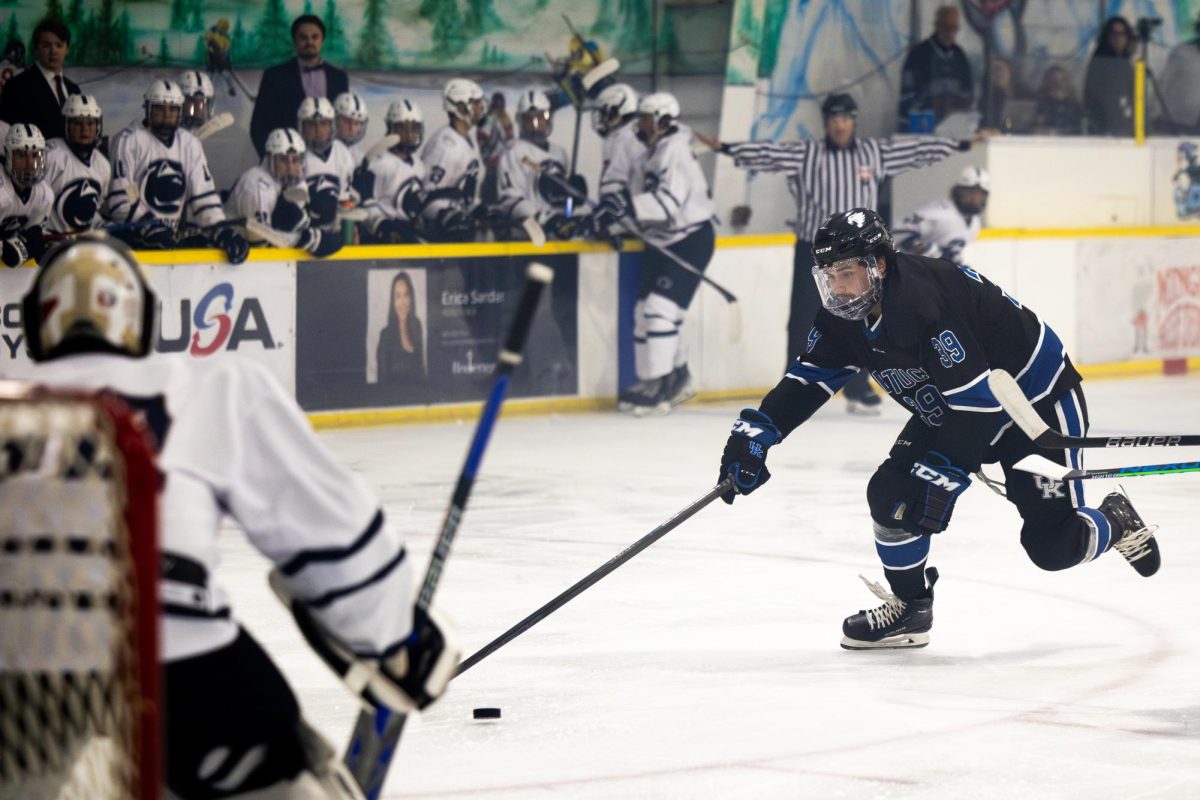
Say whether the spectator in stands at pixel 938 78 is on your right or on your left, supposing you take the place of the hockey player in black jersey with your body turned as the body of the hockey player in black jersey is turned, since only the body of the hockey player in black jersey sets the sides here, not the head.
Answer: on your right

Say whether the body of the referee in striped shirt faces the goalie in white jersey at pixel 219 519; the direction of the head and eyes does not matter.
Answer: yes

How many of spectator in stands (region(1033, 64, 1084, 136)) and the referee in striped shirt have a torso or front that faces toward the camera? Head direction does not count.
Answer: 2

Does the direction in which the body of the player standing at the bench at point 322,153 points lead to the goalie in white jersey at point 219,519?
yes

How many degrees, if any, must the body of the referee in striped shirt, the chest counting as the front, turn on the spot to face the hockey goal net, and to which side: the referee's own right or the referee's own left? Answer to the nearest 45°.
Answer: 0° — they already face it

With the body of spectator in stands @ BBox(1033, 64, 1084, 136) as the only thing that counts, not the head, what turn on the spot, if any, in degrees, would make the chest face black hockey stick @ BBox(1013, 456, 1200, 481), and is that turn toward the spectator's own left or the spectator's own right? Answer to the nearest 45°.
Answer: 0° — they already face it

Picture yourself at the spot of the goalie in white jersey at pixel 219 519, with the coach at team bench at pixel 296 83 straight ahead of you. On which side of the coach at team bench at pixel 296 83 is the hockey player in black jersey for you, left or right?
right

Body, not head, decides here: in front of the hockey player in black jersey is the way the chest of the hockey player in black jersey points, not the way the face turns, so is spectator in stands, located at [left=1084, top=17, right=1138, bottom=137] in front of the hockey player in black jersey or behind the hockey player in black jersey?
behind

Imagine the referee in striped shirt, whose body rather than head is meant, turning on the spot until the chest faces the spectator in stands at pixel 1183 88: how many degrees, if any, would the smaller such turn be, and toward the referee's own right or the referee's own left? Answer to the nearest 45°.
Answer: approximately 135° to the referee's own left

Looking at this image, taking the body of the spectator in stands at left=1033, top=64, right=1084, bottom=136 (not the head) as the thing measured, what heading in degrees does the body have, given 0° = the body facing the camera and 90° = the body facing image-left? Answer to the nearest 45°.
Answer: approximately 0°

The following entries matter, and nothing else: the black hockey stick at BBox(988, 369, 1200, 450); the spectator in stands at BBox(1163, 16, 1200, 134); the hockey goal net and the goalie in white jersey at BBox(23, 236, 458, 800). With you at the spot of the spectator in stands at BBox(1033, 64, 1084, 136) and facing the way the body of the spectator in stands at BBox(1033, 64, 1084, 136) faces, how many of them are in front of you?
3
